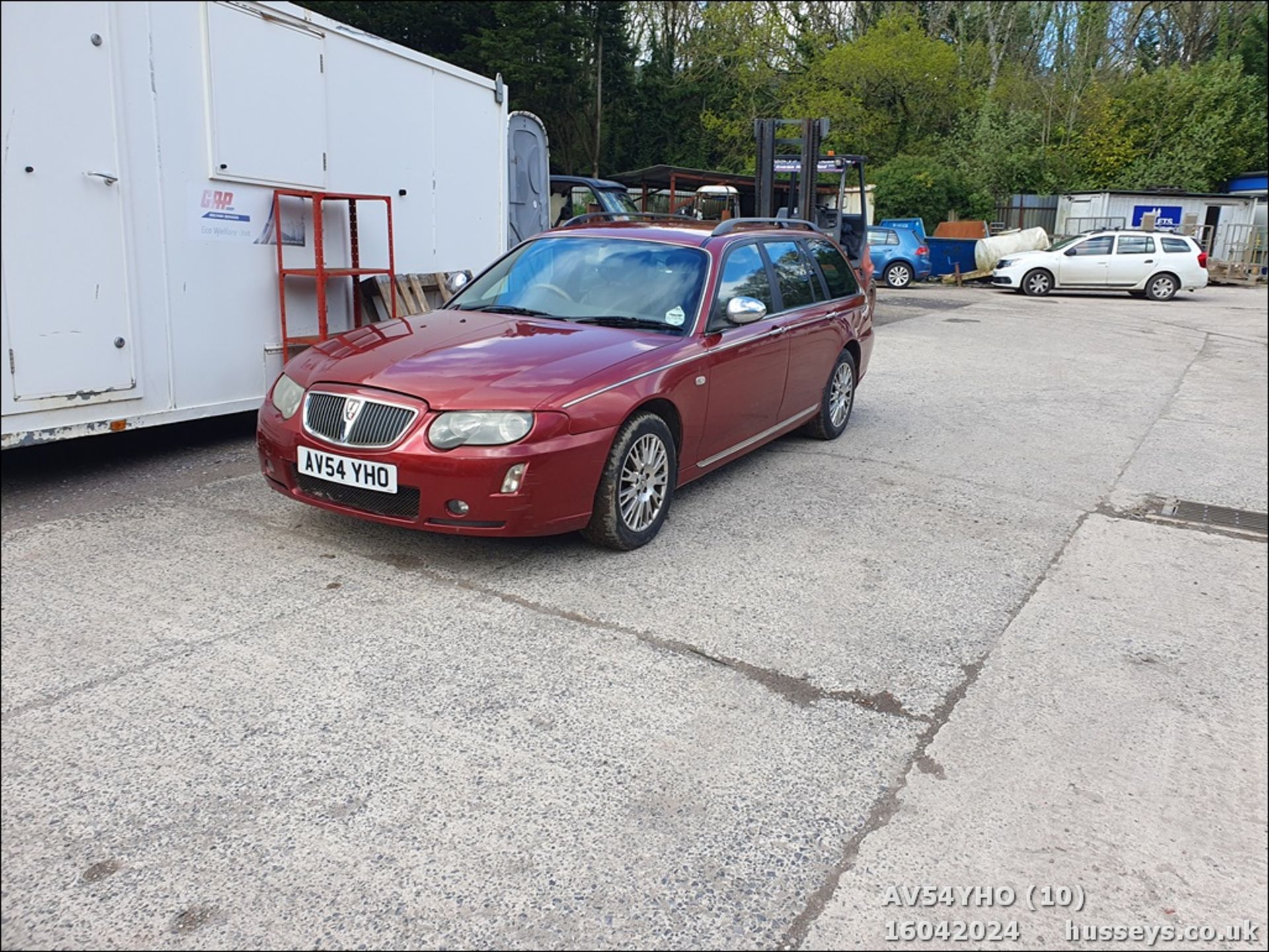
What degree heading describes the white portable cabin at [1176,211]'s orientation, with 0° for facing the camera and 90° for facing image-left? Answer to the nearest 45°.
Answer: approximately 0°

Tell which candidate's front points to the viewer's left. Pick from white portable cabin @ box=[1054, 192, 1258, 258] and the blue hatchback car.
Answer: the blue hatchback car

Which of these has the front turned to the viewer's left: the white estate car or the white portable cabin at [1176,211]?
the white estate car

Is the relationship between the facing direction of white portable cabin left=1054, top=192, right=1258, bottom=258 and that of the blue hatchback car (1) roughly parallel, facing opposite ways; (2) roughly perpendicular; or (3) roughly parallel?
roughly perpendicular

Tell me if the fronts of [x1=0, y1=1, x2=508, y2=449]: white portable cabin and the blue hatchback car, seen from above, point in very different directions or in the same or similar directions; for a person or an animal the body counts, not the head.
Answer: very different directions

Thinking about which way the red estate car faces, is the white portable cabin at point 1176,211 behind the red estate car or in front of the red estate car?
behind

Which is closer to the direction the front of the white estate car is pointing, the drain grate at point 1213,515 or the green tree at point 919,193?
the green tree

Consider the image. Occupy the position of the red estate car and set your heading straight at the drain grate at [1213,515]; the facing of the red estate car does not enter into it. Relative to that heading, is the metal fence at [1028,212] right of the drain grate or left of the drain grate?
left

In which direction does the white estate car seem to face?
to the viewer's left

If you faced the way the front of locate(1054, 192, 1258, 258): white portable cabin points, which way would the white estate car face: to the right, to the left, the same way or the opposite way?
to the right

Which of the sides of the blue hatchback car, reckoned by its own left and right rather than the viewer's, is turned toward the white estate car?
back

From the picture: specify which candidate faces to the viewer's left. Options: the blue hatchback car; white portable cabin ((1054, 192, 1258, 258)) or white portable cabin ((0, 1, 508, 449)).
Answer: the blue hatchback car

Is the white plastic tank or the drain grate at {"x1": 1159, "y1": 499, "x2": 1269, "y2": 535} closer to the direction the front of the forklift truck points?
the drain grate

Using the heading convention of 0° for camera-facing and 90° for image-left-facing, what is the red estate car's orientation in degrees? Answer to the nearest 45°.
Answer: approximately 45°
